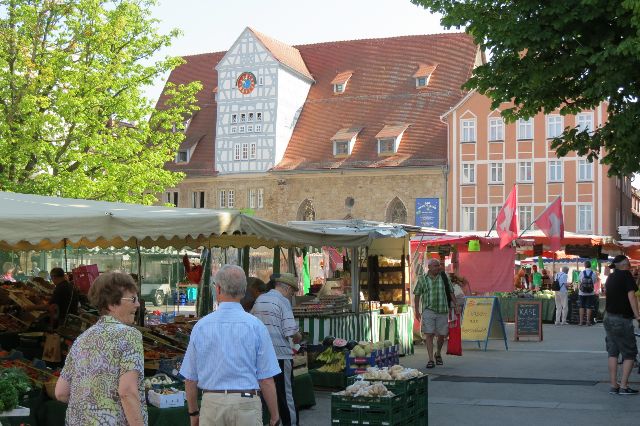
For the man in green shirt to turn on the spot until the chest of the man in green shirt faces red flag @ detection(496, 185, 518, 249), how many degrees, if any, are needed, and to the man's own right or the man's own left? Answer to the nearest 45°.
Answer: approximately 180°

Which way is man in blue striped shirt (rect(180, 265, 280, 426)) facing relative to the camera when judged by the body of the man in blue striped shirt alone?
away from the camera

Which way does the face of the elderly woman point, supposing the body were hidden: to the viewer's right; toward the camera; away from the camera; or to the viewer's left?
to the viewer's right

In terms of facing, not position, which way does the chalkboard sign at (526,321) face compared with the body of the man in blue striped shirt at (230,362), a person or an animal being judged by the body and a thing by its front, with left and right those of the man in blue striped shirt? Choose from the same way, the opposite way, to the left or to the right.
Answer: the opposite way

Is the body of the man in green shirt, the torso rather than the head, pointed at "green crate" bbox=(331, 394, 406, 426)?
yes

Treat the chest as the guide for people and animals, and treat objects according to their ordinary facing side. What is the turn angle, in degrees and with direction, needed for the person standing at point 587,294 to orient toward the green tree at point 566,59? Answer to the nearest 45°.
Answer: approximately 180°

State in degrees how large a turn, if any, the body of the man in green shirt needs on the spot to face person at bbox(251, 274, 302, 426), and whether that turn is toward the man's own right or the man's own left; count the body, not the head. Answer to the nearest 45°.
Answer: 0° — they already face them

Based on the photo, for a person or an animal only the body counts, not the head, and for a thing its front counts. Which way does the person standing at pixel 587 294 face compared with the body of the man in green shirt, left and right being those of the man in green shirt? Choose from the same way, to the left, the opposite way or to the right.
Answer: the opposite way
